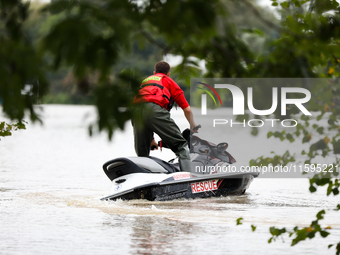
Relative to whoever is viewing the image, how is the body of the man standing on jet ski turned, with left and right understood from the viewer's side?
facing away from the viewer and to the right of the viewer
